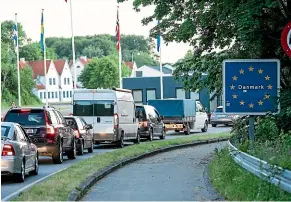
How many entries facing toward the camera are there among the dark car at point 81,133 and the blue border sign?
1

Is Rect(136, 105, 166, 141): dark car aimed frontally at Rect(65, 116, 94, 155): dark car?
no

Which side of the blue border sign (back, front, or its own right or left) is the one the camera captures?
front

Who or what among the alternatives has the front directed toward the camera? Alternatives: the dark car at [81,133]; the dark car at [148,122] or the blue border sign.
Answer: the blue border sign

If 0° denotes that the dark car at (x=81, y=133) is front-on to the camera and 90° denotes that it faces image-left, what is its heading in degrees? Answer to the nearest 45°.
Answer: approximately 225°

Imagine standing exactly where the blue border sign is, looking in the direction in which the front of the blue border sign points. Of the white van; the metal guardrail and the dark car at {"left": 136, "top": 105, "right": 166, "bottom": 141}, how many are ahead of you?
1

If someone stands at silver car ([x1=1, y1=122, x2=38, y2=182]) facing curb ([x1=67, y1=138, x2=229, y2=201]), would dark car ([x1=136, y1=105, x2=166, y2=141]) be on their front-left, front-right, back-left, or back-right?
front-left

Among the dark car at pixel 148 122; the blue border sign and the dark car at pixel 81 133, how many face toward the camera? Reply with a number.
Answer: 1

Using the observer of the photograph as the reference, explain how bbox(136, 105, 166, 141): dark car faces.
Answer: facing away from the viewer and to the right of the viewer

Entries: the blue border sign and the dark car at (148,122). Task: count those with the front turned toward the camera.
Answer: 1

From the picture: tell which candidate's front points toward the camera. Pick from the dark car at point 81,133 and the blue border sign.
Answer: the blue border sign

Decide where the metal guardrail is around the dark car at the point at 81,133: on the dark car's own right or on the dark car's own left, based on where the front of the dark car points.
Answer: on the dark car's own right

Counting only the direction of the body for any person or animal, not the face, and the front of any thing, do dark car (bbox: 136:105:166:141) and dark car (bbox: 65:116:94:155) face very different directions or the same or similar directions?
same or similar directions
